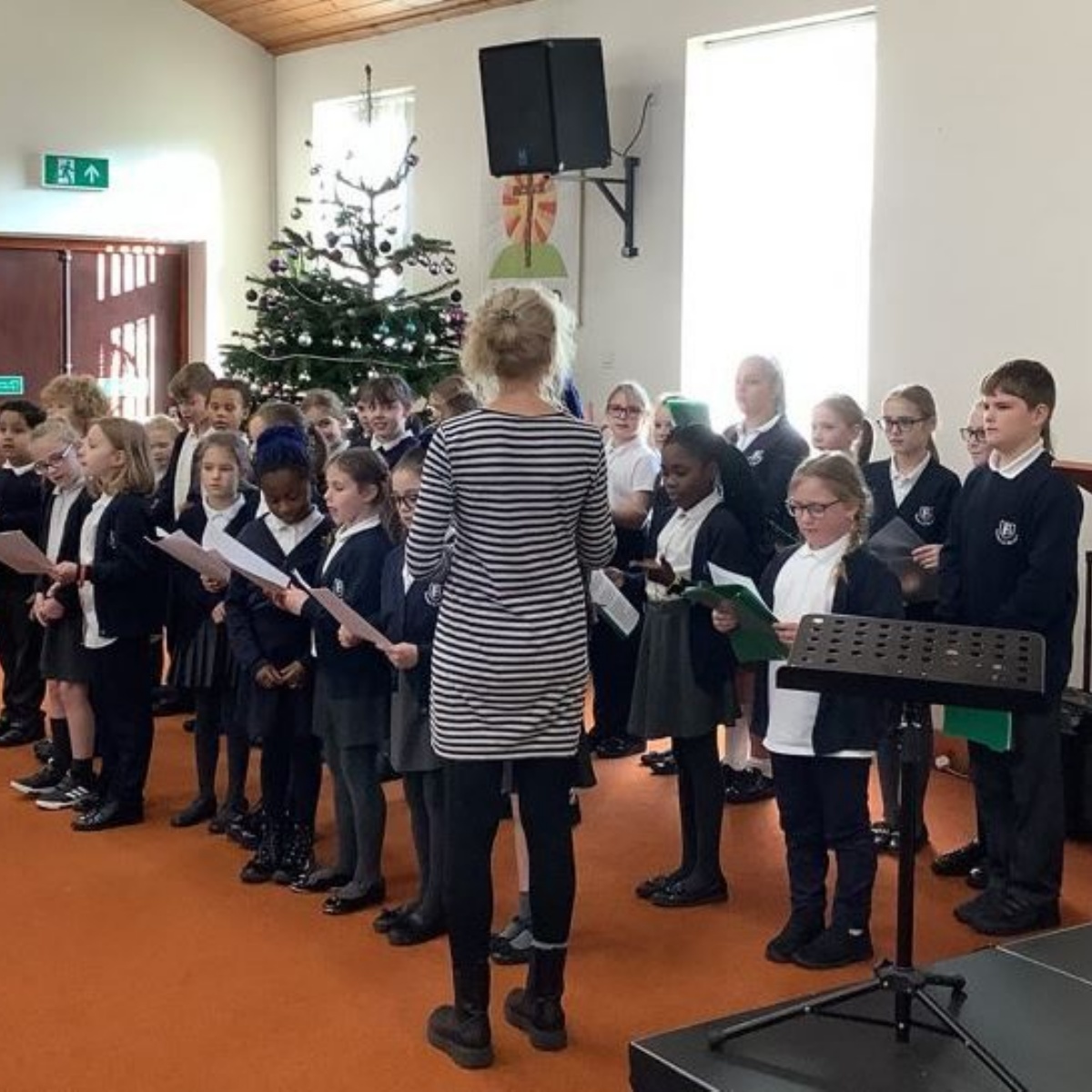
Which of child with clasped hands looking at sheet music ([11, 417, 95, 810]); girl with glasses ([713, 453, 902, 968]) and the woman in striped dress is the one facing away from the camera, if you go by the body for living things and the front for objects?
the woman in striped dress

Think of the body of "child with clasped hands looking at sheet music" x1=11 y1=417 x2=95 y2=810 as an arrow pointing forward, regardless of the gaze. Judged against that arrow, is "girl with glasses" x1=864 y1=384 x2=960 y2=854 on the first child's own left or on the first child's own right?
on the first child's own left

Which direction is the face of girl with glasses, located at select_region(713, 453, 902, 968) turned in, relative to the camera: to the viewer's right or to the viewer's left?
to the viewer's left

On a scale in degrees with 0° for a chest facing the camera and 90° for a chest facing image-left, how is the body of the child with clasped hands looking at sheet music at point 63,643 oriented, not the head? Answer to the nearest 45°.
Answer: approximately 45°

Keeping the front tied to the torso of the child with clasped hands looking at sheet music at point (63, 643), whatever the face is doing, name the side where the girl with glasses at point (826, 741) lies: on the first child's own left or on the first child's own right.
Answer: on the first child's own left

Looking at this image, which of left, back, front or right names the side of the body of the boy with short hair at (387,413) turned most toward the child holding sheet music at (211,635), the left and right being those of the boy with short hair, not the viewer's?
front

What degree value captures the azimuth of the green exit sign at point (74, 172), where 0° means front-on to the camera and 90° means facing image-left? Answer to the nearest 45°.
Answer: approximately 315°

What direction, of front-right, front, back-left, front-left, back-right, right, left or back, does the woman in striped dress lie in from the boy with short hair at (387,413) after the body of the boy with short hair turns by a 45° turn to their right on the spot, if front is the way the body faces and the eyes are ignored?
left

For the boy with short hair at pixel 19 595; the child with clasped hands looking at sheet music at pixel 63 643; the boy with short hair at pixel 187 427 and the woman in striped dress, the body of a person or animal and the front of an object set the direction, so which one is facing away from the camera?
the woman in striped dress

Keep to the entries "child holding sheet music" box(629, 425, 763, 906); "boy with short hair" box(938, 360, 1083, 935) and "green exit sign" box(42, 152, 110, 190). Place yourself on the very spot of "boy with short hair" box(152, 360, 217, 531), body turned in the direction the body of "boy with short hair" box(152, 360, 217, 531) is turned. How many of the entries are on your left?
2

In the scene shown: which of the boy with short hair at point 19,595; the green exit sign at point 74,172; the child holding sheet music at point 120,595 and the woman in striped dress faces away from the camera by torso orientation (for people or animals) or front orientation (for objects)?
the woman in striped dress

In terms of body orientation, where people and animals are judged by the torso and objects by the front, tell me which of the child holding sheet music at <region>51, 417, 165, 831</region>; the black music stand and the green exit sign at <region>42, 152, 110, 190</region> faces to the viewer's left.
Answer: the child holding sheet music

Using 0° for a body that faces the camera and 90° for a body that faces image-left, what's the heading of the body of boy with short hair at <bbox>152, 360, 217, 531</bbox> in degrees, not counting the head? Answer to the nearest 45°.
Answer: approximately 45°
